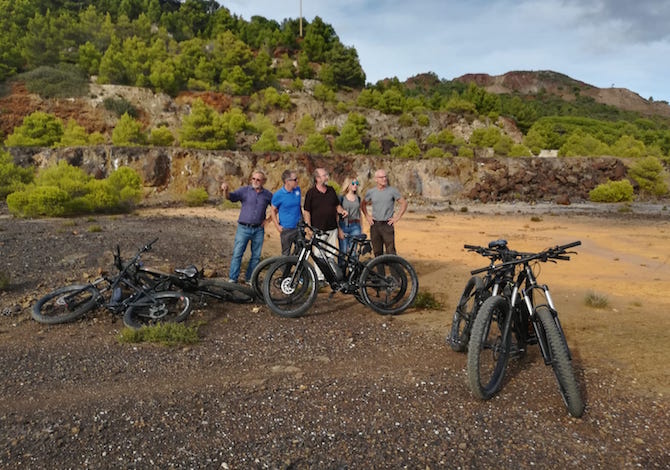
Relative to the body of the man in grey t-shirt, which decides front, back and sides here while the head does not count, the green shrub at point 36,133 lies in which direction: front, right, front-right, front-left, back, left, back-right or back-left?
back-right

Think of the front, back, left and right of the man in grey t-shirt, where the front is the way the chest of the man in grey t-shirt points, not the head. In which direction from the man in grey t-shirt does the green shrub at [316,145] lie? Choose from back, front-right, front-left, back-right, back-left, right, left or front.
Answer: back

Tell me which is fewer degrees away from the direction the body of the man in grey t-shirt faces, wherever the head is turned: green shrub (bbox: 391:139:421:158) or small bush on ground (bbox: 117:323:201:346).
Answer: the small bush on ground

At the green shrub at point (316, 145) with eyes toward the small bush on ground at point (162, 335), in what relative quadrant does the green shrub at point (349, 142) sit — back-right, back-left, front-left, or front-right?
back-left

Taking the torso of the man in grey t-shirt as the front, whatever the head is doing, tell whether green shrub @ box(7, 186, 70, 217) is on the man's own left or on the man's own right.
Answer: on the man's own right

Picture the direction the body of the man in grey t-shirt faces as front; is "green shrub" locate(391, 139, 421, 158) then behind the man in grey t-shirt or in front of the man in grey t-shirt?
behind

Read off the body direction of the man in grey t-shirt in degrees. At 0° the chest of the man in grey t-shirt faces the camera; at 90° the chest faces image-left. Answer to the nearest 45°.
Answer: approximately 0°

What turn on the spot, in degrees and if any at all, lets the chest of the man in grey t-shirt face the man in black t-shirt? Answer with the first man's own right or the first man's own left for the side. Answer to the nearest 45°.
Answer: approximately 45° to the first man's own right

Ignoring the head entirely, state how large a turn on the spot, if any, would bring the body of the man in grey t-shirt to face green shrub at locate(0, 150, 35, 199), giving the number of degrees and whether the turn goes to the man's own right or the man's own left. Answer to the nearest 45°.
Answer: approximately 135° to the man's own right

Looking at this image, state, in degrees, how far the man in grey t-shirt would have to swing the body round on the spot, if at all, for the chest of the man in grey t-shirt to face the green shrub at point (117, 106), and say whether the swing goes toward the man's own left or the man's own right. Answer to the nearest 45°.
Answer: approximately 135° to the man's own right

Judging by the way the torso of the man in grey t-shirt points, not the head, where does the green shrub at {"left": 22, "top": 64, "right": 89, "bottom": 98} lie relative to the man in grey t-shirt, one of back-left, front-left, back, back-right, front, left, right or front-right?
back-right

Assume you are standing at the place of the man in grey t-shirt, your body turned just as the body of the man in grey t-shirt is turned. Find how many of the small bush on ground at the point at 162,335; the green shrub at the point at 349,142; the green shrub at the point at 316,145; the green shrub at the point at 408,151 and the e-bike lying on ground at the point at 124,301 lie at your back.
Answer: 3

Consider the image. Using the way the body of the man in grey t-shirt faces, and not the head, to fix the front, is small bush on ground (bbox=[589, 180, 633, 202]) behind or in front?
behind
